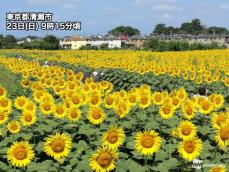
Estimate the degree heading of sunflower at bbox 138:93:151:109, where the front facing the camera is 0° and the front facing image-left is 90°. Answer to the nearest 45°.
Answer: approximately 0°

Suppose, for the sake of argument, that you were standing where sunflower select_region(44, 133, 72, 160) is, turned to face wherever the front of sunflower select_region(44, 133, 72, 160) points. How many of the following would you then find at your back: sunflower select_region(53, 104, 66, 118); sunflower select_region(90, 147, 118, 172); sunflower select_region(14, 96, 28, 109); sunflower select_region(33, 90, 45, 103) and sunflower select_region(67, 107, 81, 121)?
4

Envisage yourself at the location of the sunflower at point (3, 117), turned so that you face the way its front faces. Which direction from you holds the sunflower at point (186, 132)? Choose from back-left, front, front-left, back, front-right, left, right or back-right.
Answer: front-left

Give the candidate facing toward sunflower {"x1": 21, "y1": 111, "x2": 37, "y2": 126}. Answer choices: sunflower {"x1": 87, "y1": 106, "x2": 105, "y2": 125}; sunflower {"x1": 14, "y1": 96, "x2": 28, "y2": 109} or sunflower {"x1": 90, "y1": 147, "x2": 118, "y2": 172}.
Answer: sunflower {"x1": 14, "y1": 96, "x2": 28, "y2": 109}

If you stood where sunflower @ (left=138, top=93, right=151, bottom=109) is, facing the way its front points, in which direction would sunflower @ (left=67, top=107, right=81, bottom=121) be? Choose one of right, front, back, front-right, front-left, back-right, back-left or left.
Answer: front-right

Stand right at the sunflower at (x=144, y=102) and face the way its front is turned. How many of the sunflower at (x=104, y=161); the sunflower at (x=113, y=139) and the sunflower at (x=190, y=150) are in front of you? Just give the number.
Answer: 3

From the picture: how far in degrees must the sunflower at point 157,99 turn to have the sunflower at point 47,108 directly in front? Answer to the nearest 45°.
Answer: approximately 45° to its right

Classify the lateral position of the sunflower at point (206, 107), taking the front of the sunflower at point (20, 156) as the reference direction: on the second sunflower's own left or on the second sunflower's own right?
on the second sunflower's own left

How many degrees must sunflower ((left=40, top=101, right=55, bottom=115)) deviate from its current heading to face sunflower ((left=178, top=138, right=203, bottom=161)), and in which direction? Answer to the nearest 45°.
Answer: approximately 45° to its left

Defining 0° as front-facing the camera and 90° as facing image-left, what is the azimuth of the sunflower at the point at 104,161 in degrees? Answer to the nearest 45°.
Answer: approximately 0°
